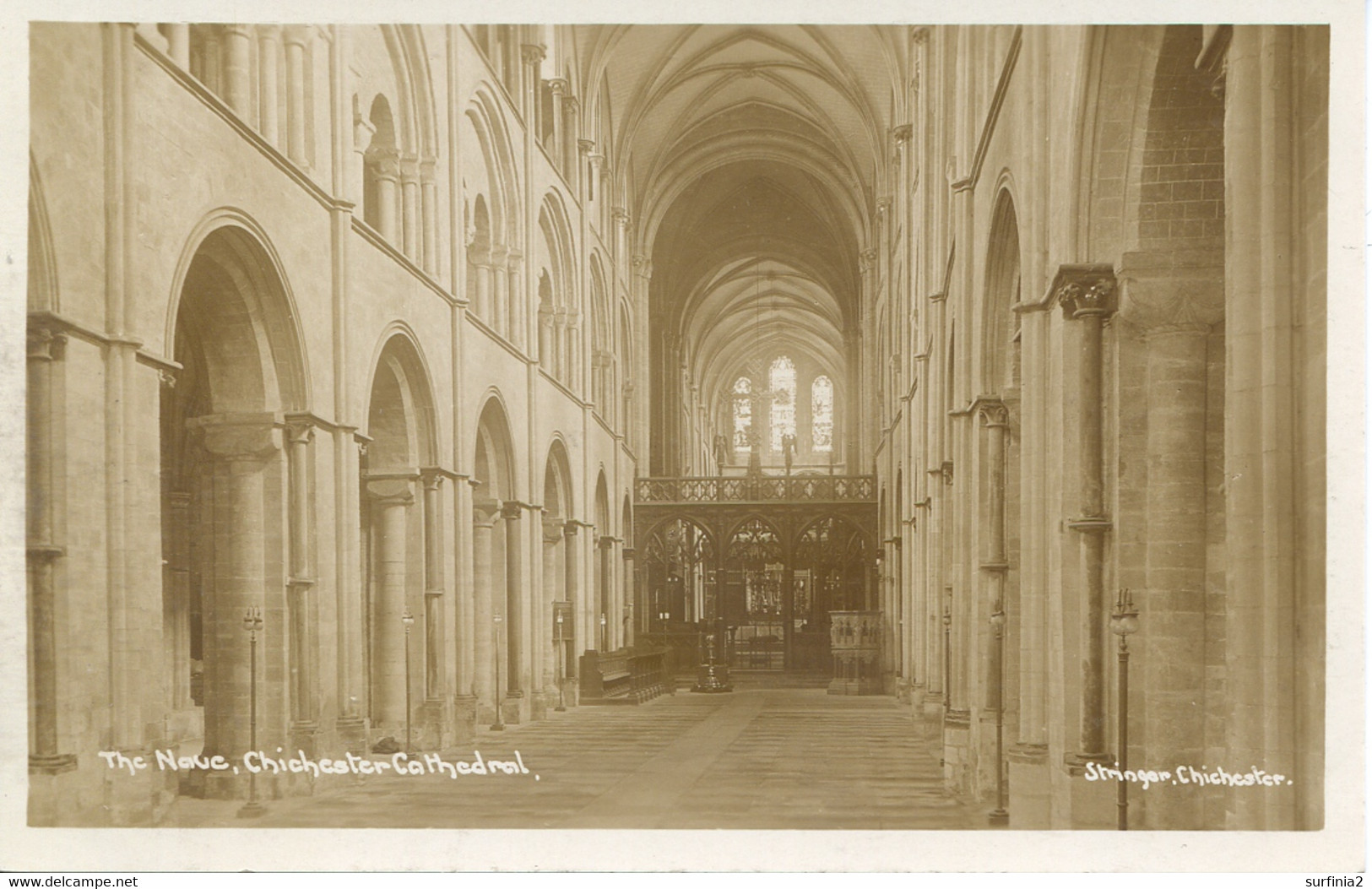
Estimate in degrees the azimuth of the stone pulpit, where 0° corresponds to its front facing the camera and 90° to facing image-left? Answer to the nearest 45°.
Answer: approximately 0°
